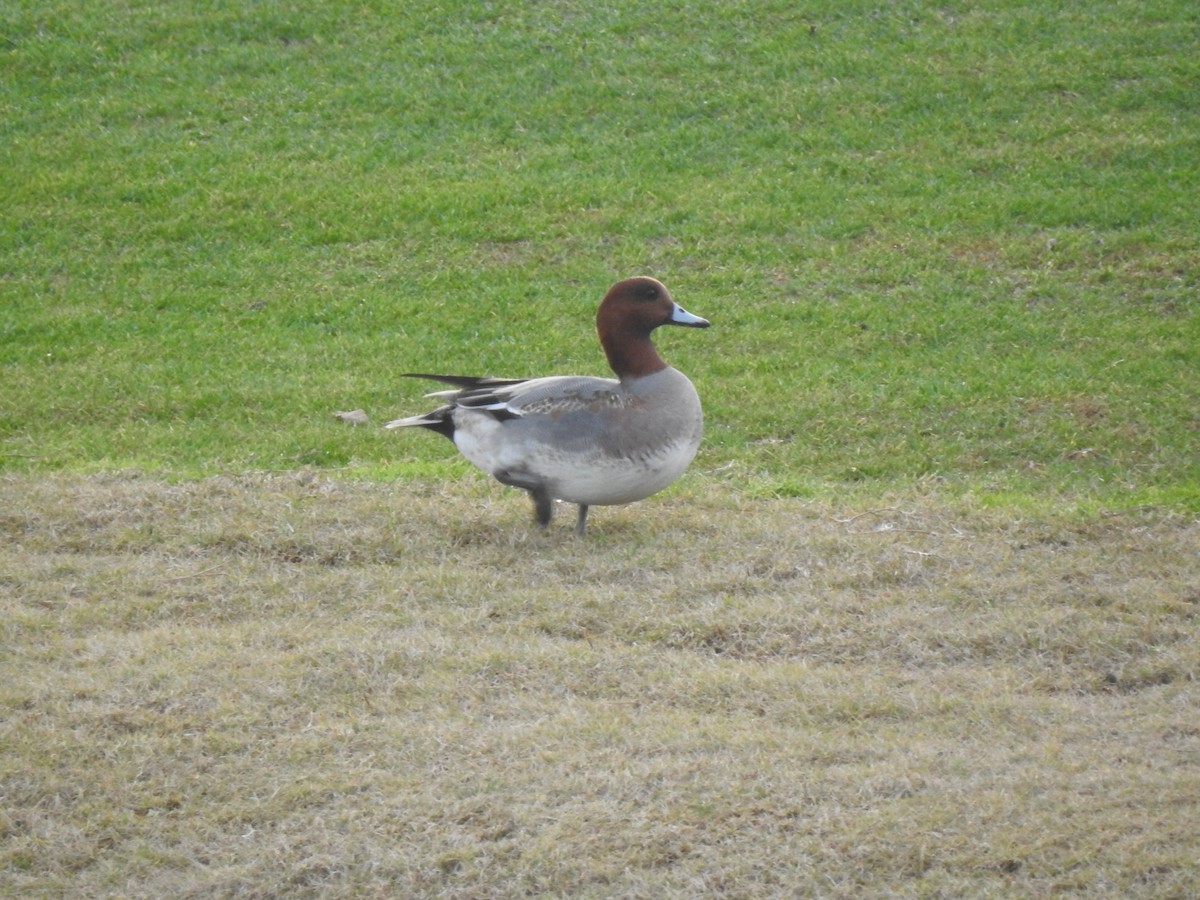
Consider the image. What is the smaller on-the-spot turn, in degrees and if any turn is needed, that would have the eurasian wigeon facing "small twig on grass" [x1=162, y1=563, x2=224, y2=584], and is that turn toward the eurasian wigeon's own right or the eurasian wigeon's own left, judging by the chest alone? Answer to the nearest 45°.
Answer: approximately 180°

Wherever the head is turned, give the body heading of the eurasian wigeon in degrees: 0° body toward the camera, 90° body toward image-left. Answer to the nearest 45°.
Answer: approximately 270°
